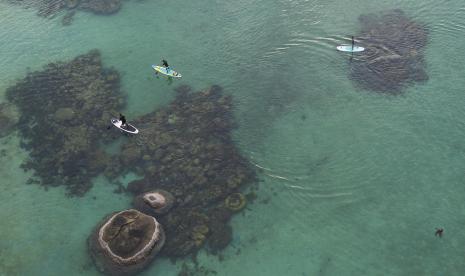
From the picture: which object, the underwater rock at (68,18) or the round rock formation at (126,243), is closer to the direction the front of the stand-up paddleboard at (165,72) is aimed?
the round rock formation

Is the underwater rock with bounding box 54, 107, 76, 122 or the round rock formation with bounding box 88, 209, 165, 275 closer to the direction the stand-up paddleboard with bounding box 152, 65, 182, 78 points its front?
the round rock formation

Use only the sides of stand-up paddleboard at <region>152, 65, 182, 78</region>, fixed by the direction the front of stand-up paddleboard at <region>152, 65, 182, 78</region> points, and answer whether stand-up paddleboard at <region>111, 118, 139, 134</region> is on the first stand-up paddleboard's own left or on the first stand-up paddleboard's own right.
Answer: on the first stand-up paddleboard's own right

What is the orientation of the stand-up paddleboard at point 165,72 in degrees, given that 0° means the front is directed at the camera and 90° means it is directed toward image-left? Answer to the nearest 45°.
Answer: approximately 315°

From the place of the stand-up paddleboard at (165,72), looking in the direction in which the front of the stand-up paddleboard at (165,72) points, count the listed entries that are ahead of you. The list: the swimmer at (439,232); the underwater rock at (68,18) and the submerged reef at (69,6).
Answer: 1

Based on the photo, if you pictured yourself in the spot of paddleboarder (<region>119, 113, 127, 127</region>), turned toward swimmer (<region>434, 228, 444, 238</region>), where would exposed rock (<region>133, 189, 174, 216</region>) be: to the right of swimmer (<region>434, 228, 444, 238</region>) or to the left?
right

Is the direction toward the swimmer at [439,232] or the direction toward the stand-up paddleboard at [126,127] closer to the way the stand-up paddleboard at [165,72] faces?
the swimmer

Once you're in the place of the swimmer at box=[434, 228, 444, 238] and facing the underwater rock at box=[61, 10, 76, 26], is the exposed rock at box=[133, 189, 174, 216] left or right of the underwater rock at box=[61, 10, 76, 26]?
left

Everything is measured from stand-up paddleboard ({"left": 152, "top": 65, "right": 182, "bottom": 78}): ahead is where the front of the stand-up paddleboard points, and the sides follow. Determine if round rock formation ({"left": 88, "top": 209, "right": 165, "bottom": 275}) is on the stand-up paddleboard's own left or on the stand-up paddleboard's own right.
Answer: on the stand-up paddleboard's own right

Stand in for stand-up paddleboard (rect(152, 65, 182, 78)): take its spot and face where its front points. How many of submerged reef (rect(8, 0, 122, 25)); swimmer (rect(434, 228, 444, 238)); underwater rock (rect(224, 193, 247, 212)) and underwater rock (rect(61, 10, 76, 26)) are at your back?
2

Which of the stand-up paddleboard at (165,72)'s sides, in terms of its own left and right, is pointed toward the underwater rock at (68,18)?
back

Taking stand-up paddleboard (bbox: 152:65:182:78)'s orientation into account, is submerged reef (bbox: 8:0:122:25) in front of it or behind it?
behind

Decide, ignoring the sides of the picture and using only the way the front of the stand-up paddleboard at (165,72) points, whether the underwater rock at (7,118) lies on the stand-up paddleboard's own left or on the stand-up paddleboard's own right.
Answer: on the stand-up paddleboard's own right

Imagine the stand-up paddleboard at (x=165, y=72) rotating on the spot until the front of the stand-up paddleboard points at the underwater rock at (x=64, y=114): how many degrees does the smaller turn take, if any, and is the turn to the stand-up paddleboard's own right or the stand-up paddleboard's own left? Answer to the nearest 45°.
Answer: approximately 135° to the stand-up paddleboard's own right

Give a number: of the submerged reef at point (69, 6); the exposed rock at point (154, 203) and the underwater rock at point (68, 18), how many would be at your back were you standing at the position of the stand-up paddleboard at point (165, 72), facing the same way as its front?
2
